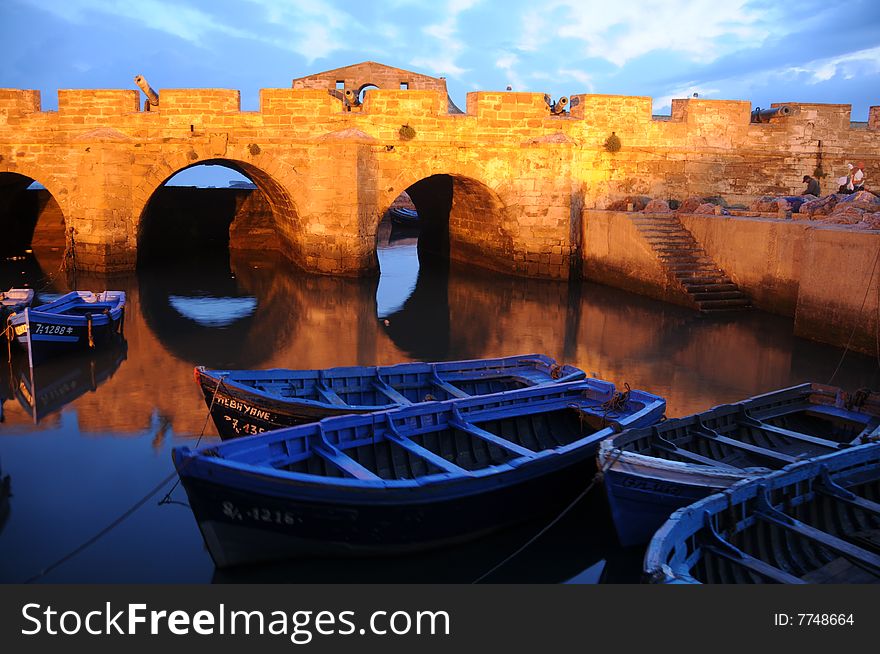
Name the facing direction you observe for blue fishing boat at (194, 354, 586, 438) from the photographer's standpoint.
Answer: facing the viewer and to the left of the viewer

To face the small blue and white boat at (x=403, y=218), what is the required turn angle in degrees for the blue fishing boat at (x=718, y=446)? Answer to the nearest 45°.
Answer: approximately 90° to its right

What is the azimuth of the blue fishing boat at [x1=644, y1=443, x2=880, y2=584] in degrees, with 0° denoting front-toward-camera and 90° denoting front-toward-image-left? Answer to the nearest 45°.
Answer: approximately 45°

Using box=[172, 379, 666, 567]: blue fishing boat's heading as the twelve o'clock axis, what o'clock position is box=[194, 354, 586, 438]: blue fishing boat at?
box=[194, 354, 586, 438]: blue fishing boat is roughly at 4 o'clock from box=[172, 379, 666, 567]: blue fishing boat.

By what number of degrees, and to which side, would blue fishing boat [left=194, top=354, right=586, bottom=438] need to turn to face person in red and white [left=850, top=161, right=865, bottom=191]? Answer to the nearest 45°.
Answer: approximately 180°

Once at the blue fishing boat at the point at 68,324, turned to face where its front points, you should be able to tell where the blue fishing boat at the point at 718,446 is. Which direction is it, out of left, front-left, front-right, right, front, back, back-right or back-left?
left

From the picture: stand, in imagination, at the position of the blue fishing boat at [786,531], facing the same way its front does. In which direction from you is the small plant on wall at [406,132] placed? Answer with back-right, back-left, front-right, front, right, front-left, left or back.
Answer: right

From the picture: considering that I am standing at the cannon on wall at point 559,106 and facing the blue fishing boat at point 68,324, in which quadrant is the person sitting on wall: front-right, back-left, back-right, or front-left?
back-left

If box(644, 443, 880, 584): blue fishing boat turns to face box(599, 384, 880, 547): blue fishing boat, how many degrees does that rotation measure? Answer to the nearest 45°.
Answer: approximately 135° to its right

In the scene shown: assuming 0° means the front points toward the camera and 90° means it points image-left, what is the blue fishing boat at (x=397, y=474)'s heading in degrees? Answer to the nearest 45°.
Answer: approximately 45°

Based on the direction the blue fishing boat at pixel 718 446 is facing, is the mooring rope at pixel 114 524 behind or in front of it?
in front

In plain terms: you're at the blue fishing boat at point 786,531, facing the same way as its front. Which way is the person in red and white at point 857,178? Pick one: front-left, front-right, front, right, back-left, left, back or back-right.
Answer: back-right
